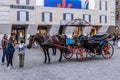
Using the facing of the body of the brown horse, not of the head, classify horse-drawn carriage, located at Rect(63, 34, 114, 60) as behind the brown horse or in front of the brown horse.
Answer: behind

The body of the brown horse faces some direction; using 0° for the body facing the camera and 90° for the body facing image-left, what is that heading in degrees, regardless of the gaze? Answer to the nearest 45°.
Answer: approximately 90°
